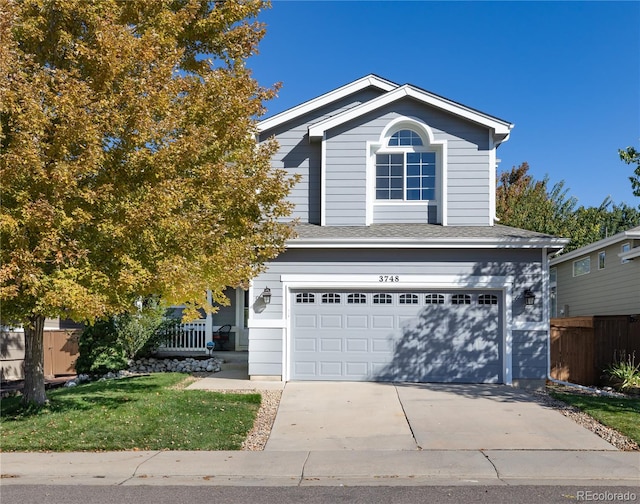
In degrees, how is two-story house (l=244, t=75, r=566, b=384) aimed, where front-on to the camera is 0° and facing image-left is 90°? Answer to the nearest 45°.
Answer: approximately 0°

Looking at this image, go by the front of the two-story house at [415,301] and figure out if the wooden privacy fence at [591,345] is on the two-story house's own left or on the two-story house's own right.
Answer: on the two-story house's own left

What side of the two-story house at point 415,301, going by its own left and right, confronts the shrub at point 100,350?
right

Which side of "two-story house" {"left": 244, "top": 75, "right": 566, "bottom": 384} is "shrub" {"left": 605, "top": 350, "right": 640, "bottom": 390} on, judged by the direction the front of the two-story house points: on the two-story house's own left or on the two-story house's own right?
on the two-story house's own left

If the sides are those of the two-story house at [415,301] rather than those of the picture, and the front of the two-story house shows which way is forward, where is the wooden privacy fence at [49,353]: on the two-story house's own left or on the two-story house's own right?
on the two-story house's own right
